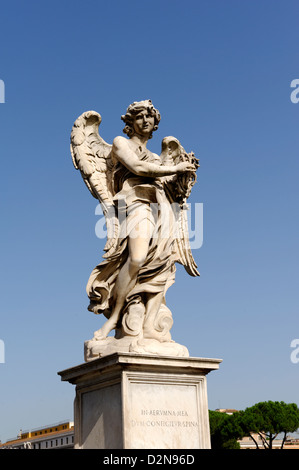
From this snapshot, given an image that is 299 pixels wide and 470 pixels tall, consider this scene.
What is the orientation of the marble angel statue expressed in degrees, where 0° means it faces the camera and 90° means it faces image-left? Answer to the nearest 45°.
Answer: approximately 315°

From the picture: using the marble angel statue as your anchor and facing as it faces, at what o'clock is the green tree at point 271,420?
The green tree is roughly at 8 o'clock from the marble angel statue.
